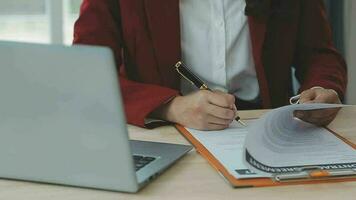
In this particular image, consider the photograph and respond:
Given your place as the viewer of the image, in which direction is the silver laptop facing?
facing away from the viewer and to the right of the viewer

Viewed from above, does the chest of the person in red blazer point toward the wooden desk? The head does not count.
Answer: yes

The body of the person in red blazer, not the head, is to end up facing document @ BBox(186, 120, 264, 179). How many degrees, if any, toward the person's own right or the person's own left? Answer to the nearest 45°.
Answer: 0° — they already face it

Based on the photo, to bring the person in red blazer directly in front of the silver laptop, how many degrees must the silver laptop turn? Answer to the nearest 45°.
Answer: approximately 45° to its left

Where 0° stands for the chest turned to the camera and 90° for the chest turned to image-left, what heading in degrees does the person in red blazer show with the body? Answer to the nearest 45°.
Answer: approximately 0°

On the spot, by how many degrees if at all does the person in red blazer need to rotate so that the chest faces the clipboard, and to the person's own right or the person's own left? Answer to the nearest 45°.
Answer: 0° — they already face it

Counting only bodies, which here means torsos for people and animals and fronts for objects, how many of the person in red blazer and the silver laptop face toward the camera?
1
